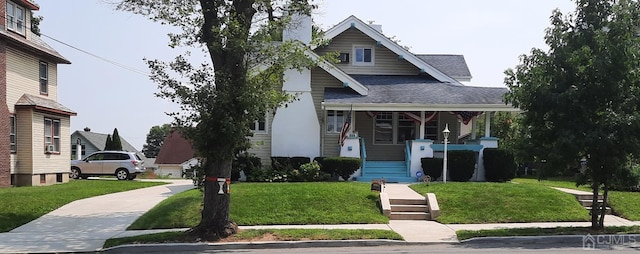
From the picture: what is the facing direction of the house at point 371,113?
toward the camera

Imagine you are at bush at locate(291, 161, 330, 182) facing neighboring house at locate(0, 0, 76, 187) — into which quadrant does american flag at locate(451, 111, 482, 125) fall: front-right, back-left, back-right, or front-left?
back-right

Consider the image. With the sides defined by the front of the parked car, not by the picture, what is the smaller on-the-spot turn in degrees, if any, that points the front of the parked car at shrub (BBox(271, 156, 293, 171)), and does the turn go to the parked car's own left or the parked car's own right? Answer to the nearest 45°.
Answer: approximately 180°

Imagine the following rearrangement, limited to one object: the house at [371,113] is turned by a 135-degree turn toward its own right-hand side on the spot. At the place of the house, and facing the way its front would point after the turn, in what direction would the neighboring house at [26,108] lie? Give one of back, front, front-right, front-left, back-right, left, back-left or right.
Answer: front-left

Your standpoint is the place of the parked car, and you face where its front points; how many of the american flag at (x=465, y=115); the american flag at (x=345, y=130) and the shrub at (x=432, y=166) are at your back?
3

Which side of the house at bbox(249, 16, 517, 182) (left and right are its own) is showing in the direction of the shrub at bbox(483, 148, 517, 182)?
left

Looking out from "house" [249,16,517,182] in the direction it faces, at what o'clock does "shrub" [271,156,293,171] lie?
The shrub is roughly at 2 o'clock from the house.

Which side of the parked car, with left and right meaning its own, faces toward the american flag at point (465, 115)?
back

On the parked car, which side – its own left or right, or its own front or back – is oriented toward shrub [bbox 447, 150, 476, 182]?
back

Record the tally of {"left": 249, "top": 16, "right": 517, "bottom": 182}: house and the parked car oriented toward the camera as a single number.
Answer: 1

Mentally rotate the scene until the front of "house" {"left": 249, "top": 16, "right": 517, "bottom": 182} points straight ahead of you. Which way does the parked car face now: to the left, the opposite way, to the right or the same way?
to the right

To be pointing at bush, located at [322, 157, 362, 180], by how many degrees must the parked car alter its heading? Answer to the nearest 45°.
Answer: approximately 180°

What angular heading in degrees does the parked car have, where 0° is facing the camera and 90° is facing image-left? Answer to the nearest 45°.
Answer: approximately 135°

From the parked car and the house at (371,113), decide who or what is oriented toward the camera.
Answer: the house
